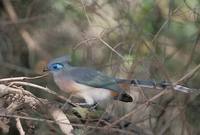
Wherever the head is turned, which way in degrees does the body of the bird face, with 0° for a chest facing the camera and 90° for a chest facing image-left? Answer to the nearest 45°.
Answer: approximately 90°
